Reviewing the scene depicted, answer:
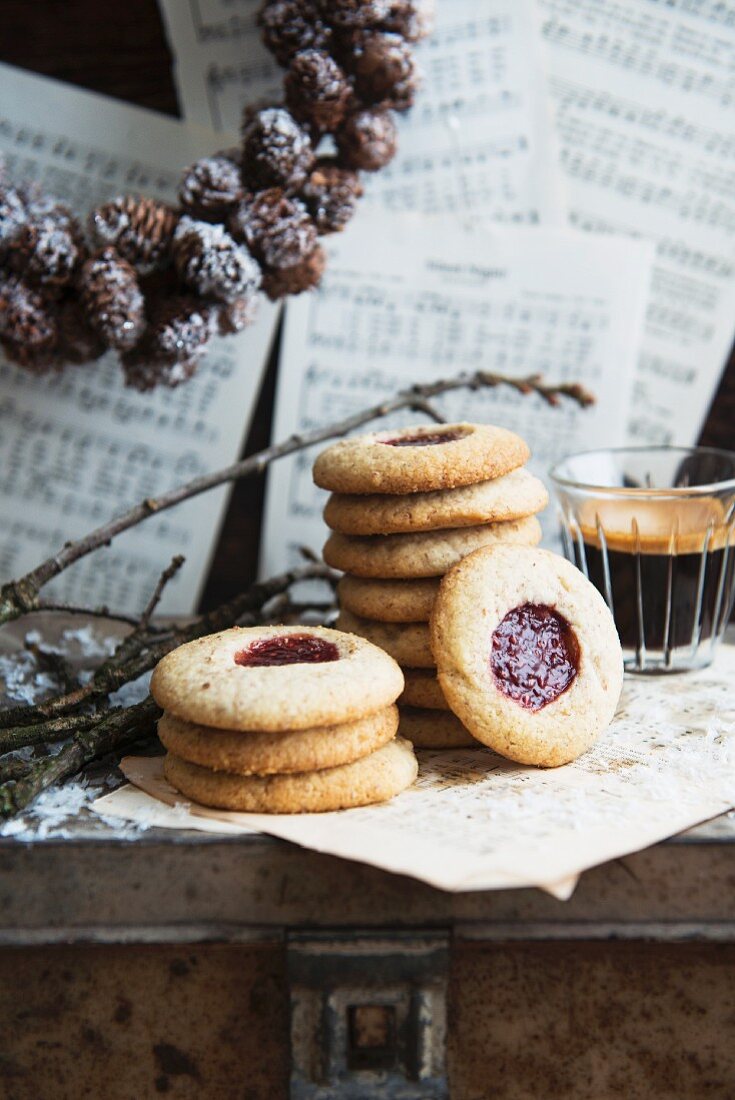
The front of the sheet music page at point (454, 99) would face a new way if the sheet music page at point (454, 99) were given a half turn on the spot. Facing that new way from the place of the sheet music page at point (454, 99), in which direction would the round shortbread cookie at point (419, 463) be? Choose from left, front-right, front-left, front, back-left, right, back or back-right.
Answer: back

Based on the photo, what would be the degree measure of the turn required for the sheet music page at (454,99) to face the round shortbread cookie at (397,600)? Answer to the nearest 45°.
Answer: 0° — it already faces it

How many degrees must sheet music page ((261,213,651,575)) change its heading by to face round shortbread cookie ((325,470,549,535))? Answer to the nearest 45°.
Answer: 0° — it already faces it

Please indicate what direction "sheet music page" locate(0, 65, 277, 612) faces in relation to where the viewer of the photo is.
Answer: facing the viewer

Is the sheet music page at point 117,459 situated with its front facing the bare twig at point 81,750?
yes

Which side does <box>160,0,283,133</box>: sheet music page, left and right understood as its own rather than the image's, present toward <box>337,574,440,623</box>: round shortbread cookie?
front

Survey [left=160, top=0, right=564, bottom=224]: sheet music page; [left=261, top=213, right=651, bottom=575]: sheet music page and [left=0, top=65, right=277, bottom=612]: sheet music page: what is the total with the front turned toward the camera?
3

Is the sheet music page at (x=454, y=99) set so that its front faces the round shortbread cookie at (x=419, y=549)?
yes

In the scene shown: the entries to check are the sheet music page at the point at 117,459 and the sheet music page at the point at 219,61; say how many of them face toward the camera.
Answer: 2

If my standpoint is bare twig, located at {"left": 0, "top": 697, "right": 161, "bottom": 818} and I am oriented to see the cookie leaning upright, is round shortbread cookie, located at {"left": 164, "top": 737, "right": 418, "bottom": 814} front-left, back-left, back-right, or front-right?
front-right
